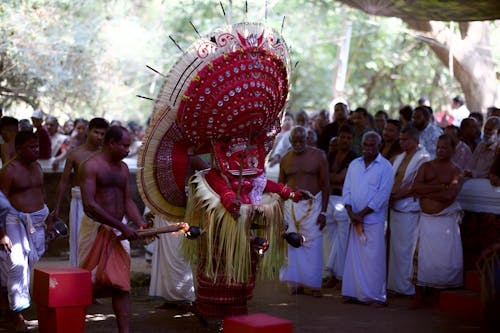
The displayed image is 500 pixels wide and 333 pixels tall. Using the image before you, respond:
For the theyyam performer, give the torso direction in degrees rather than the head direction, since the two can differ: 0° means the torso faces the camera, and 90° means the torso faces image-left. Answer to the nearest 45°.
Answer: approximately 315°

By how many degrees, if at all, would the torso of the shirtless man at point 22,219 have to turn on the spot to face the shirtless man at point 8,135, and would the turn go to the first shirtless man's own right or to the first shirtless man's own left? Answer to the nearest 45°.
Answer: approximately 135° to the first shirtless man's own left

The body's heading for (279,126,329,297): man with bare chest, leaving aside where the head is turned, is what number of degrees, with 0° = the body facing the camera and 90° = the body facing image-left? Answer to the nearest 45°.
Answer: approximately 0°

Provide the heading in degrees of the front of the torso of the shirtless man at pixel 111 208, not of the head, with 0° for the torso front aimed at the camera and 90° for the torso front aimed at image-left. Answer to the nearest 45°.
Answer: approximately 315°

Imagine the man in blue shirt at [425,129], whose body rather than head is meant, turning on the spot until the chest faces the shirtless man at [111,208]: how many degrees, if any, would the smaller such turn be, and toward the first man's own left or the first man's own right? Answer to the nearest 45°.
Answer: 0° — they already face them

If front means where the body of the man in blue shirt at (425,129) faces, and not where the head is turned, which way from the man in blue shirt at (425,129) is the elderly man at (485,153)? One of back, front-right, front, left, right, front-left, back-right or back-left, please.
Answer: left

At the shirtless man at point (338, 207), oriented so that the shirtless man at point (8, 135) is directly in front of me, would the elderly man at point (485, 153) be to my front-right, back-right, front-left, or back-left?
back-left

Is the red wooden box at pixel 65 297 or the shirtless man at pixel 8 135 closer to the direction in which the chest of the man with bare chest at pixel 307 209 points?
the red wooden box

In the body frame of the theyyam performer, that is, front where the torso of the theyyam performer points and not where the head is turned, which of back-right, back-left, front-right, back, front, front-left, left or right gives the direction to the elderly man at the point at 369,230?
left

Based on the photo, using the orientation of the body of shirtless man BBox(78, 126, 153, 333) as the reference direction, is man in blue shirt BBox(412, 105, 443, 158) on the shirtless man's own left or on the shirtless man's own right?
on the shirtless man's own left

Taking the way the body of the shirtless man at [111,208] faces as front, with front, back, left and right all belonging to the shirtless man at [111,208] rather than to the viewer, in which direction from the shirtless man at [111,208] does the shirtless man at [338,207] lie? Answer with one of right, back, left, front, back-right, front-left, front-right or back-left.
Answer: left
